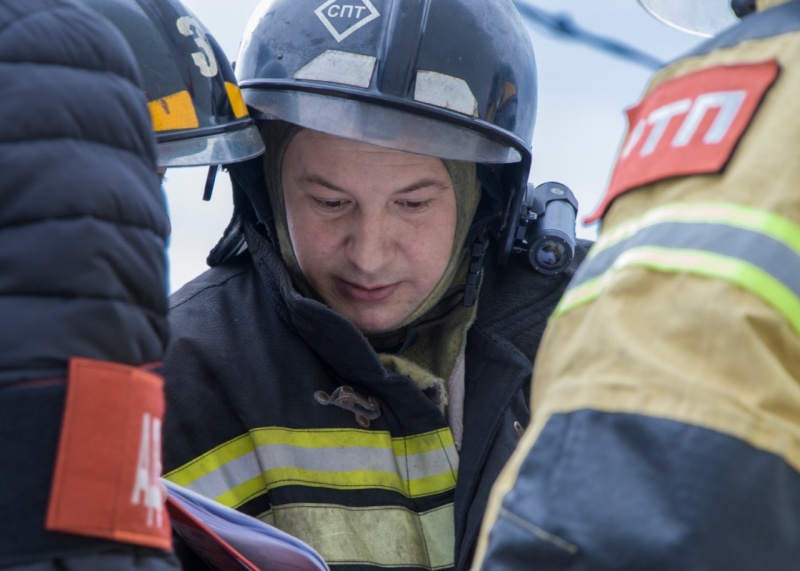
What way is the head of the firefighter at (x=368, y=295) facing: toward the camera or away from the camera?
toward the camera

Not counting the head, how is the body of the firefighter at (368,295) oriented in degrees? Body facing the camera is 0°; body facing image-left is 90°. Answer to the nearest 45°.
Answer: approximately 0°

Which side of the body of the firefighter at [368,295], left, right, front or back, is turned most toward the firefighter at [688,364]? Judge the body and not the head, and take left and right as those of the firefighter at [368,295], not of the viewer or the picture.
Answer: front

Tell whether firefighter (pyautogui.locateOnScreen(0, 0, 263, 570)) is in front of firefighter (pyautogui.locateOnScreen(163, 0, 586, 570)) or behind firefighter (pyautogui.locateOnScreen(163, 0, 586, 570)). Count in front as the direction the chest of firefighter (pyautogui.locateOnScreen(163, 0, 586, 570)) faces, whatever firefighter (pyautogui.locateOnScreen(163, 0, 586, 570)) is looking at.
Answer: in front

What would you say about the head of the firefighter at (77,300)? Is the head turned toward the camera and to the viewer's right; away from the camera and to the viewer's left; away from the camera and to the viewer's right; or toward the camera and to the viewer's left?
away from the camera and to the viewer's right

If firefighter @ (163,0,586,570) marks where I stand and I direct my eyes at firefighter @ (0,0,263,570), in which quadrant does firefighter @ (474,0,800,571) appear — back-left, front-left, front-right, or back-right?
front-left
